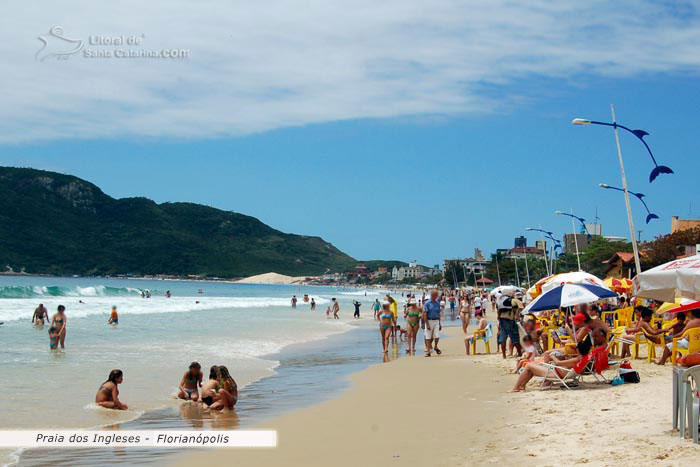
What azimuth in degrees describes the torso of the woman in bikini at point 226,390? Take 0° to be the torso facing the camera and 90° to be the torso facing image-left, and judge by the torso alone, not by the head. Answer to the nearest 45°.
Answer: approximately 90°

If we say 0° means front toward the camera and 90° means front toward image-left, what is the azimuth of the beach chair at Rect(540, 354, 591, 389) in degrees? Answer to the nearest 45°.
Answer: approximately 90°

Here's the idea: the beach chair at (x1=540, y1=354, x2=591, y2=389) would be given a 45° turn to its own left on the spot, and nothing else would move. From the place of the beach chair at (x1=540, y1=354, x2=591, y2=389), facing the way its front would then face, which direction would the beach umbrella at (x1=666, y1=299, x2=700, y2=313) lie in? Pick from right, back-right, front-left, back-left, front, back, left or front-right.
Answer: back

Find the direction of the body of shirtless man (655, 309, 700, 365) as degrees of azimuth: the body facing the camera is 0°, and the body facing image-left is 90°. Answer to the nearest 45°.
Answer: approximately 90°

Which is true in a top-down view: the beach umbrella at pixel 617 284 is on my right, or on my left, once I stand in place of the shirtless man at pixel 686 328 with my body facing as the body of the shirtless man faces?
on my right
